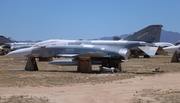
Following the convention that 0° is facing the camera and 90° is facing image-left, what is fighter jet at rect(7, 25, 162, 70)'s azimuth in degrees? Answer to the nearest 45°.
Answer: approximately 90°
